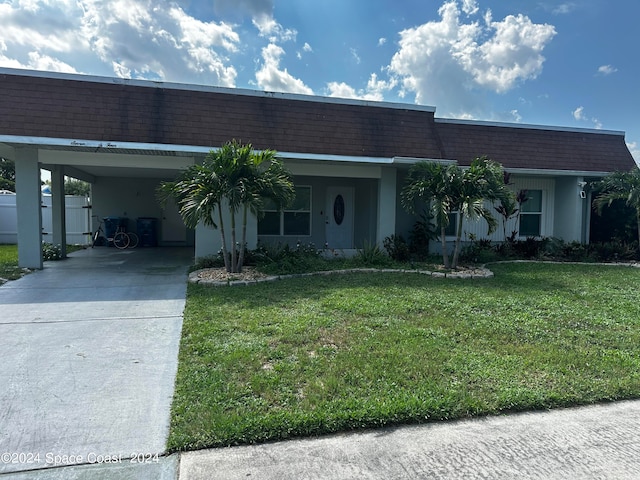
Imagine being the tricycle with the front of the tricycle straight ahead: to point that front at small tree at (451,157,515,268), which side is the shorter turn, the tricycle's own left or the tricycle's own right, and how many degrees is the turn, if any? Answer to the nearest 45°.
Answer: approximately 135° to the tricycle's own left

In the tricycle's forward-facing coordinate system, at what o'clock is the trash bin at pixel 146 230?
The trash bin is roughly at 6 o'clock from the tricycle.

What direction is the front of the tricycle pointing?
to the viewer's left

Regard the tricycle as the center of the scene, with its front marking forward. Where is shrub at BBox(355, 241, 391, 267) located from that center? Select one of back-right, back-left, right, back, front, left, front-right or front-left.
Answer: back-left

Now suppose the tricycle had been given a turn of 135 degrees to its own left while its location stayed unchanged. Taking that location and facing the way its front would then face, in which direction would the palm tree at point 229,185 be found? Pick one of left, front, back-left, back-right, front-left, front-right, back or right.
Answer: front-right

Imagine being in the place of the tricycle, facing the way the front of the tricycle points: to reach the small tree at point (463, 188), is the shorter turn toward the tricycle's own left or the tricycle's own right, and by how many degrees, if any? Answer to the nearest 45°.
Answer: approximately 135° to the tricycle's own left

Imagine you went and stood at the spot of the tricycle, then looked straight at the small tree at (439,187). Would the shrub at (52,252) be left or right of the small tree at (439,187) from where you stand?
right

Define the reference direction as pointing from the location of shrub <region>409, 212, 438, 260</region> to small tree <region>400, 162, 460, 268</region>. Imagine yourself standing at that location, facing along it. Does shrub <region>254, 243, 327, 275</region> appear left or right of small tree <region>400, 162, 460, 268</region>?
right

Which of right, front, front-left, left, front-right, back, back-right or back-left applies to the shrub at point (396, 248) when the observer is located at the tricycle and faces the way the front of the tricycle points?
back-left

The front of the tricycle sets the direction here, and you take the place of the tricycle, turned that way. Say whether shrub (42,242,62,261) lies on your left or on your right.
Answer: on your left

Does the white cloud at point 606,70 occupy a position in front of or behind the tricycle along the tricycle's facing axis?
behind

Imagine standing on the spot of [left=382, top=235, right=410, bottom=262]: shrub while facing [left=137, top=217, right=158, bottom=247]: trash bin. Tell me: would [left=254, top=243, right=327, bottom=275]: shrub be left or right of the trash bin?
left

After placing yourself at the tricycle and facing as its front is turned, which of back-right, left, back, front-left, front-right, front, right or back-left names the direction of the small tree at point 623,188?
back-left
